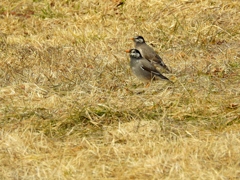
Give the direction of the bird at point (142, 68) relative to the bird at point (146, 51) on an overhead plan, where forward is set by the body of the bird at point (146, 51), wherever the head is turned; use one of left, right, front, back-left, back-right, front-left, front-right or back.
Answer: left

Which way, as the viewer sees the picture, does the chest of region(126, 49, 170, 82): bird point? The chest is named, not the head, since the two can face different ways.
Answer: to the viewer's left

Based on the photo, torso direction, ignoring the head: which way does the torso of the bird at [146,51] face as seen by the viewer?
to the viewer's left

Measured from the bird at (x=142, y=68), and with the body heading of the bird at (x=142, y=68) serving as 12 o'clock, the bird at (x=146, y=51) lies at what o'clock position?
the bird at (x=146, y=51) is roughly at 3 o'clock from the bird at (x=142, y=68).
